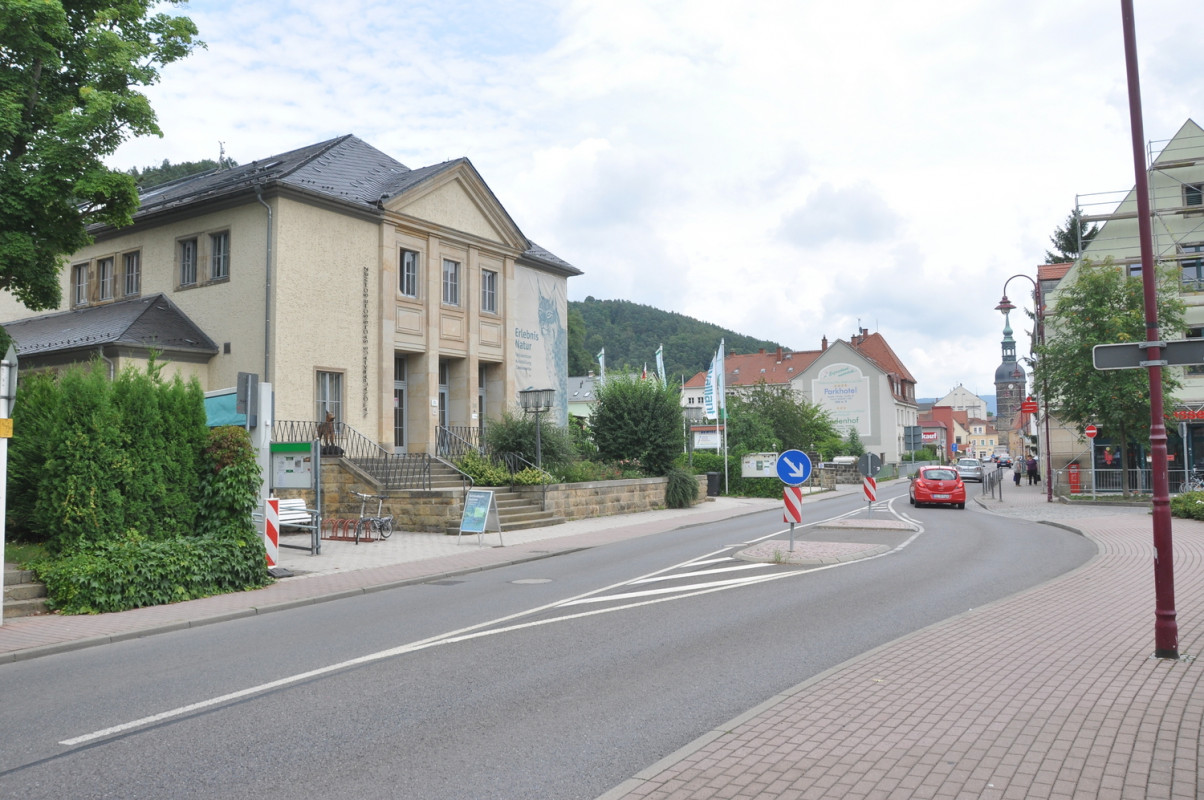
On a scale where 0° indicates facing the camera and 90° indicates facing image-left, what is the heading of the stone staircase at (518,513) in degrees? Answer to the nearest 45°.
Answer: approximately 315°

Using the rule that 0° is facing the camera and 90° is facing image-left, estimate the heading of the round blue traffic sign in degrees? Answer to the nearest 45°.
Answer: approximately 0°

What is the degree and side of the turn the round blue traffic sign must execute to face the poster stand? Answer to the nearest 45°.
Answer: approximately 90° to its right

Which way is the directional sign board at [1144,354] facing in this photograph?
away from the camera

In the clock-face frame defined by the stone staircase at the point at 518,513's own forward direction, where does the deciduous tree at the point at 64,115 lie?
The deciduous tree is roughly at 3 o'clock from the stone staircase.

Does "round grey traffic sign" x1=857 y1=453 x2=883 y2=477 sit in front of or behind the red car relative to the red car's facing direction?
behind

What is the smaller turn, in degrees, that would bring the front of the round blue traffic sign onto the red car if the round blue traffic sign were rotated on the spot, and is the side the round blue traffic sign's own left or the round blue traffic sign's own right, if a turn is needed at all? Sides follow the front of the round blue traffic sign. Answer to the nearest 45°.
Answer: approximately 180°
